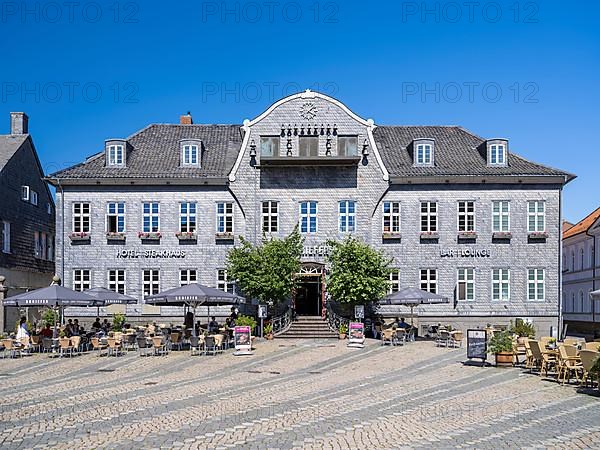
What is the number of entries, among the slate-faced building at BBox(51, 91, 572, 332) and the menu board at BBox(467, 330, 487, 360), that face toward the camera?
2

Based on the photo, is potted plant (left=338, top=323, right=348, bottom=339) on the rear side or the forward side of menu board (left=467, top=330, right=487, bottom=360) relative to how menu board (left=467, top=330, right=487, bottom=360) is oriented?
on the rear side

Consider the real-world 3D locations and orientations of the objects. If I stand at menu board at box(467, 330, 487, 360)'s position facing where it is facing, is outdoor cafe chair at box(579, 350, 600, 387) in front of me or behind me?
in front
